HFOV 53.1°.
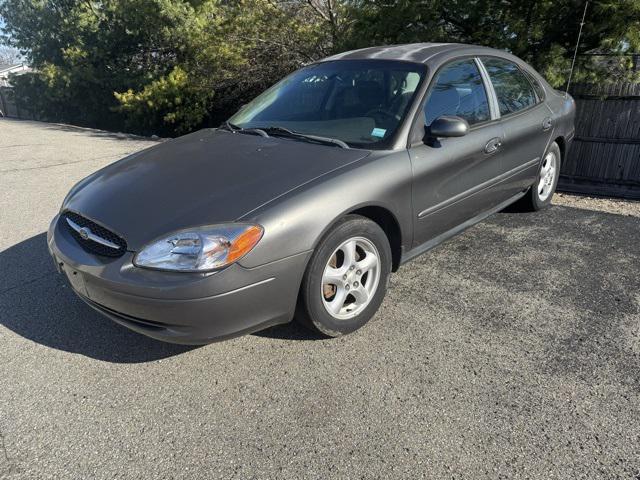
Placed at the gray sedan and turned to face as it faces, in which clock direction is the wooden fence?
The wooden fence is roughly at 6 o'clock from the gray sedan.

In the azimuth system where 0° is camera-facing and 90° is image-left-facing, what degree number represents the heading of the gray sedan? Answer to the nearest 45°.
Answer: approximately 45°

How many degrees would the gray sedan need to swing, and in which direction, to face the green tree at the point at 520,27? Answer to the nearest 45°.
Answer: approximately 180°
